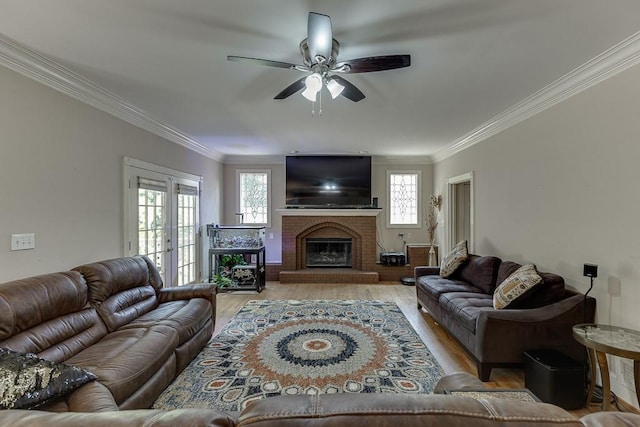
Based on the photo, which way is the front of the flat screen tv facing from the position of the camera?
facing the viewer

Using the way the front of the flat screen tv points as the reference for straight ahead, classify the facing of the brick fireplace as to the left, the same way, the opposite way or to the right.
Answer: the same way

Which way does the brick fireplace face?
toward the camera

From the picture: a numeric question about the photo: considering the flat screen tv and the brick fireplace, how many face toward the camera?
2

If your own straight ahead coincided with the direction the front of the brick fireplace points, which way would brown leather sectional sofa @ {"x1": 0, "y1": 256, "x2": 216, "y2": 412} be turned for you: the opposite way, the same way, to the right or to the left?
to the left

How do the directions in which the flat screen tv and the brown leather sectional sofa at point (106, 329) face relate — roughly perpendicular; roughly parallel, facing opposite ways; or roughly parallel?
roughly perpendicular

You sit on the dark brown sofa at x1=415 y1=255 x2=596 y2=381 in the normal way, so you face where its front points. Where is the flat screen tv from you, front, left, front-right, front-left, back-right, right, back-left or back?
right

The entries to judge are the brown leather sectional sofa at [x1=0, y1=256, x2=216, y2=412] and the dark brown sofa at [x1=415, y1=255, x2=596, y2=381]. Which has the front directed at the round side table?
the brown leather sectional sofa

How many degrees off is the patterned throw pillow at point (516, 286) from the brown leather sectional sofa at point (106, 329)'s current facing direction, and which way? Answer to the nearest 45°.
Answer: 0° — it already faces it

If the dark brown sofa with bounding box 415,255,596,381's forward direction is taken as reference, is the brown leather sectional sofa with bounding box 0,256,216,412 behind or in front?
in front

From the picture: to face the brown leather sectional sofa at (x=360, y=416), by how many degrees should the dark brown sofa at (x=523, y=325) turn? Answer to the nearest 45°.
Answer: approximately 45° to its left

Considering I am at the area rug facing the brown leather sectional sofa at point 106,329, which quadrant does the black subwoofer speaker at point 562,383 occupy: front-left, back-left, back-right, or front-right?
back-left

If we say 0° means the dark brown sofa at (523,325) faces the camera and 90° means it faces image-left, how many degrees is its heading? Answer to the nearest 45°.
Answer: approximately 45°

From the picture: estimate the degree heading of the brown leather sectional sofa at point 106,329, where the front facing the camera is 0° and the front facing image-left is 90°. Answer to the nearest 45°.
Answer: approximately 315°

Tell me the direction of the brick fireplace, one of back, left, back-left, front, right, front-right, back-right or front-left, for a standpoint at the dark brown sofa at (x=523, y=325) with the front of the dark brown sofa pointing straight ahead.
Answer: right

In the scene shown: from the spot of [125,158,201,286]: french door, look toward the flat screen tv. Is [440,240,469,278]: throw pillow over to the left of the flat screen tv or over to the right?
right
